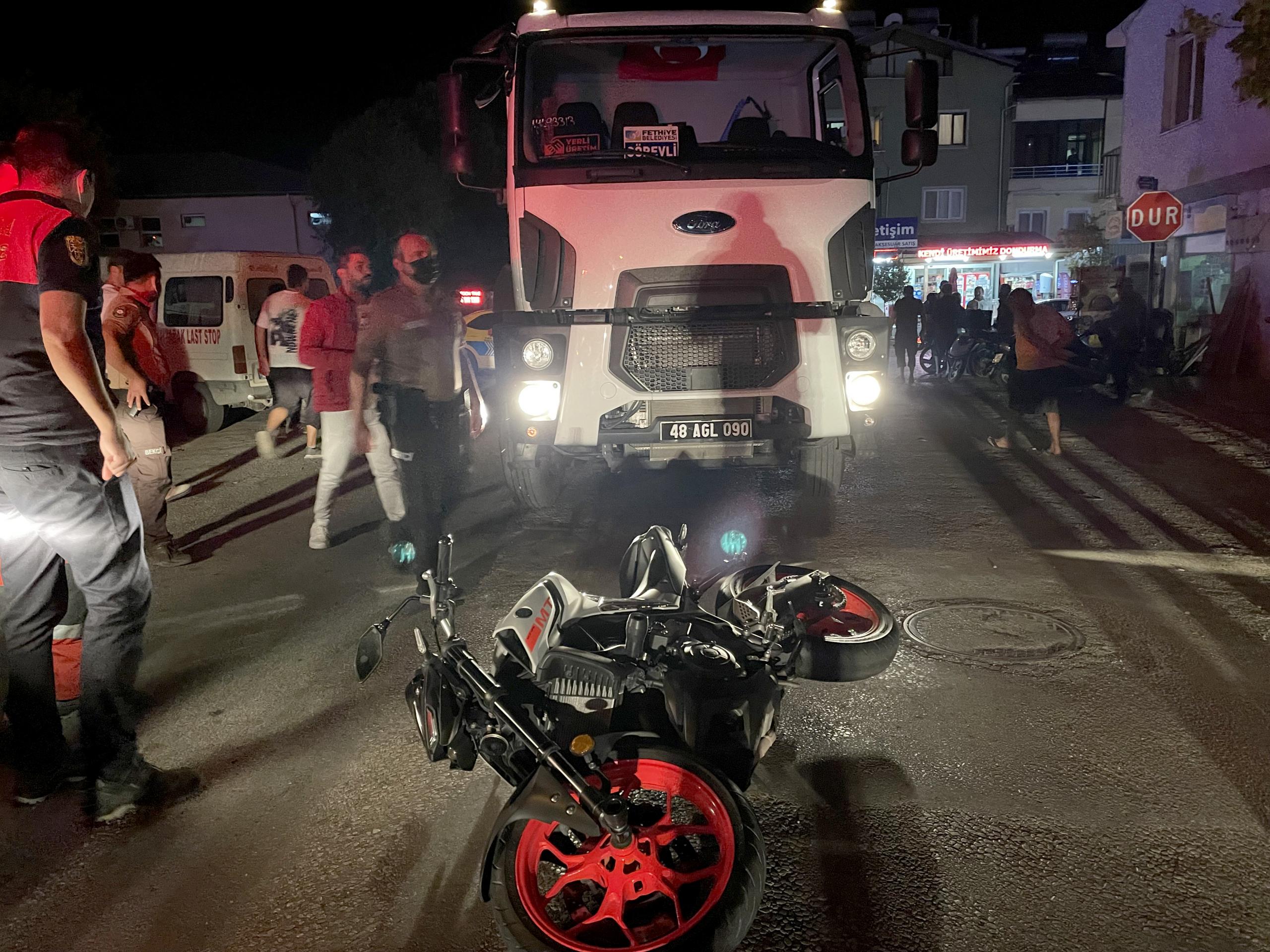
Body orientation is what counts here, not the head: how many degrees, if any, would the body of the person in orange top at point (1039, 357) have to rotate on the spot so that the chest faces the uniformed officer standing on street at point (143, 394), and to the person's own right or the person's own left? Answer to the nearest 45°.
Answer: approximately 45° to the person's own left

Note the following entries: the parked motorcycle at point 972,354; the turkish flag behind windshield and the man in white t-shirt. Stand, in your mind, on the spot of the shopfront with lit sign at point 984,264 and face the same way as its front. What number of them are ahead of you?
3

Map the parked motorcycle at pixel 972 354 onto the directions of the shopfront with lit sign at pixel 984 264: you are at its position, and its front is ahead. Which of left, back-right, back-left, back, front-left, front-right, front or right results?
front

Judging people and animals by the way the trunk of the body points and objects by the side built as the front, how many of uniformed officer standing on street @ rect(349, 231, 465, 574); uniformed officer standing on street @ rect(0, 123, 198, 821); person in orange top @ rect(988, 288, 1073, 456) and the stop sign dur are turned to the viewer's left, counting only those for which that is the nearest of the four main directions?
1

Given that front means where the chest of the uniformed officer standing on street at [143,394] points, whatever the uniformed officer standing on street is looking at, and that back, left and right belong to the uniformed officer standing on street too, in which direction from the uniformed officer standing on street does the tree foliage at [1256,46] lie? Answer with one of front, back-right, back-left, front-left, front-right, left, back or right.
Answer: front

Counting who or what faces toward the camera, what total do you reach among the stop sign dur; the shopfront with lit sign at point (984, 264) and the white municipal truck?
3

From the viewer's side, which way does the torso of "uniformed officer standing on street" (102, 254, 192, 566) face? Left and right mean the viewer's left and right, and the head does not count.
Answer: facing to the right of the viewer

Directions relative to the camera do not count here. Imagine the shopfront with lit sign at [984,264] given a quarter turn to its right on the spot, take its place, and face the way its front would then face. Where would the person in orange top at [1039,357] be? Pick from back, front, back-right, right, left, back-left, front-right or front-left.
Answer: left

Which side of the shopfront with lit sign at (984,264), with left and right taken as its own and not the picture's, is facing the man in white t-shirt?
front

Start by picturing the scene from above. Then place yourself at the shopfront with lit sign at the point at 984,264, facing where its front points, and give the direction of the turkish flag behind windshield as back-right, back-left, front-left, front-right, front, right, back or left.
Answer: front

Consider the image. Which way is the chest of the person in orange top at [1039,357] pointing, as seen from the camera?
to the viewer's left

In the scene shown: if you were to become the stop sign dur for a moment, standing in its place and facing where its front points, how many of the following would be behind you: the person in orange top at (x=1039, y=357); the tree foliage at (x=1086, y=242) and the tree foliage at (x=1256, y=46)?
1

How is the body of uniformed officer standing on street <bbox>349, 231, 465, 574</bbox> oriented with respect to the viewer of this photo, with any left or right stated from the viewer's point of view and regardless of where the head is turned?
facing the viewer and to the right of the viewer

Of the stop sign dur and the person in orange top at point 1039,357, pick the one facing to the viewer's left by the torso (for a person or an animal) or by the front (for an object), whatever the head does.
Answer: the person in orange top

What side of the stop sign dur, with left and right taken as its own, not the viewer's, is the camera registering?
front

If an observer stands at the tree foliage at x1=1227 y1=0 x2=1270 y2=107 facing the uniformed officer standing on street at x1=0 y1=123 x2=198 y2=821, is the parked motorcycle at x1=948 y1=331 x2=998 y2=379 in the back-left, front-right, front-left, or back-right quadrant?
back-right

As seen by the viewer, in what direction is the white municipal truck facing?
toward the camera

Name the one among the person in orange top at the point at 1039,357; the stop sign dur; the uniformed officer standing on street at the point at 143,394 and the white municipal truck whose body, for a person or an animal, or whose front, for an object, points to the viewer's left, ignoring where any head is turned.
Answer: the person in orange top at the point at 1039,357

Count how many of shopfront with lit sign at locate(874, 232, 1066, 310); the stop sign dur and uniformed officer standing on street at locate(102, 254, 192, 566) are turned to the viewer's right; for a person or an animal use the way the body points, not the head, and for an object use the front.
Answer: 1
